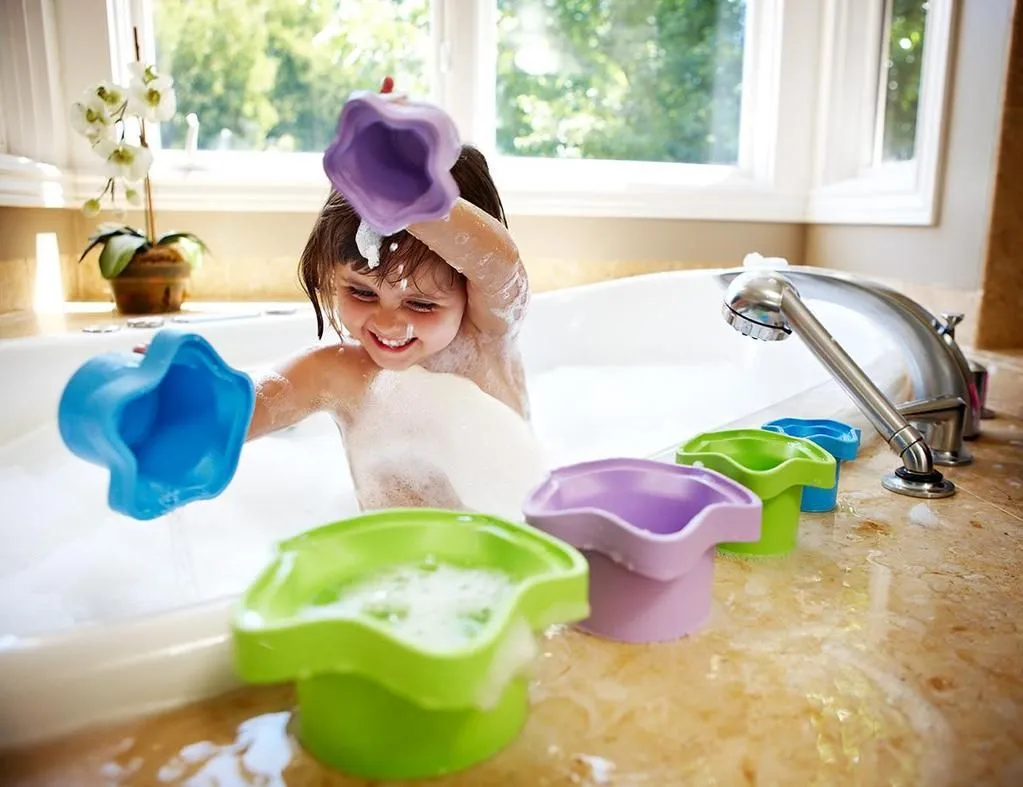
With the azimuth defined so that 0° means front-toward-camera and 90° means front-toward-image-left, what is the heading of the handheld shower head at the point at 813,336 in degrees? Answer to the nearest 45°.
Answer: approximately 90°

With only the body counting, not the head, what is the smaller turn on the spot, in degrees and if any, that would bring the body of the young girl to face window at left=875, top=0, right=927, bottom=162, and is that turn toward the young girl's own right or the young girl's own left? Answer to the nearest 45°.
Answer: approximately 135° to the young girl's own left

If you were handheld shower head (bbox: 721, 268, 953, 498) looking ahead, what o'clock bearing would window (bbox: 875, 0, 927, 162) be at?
The window is roughly at 3 o'clock from the handheld shower head.

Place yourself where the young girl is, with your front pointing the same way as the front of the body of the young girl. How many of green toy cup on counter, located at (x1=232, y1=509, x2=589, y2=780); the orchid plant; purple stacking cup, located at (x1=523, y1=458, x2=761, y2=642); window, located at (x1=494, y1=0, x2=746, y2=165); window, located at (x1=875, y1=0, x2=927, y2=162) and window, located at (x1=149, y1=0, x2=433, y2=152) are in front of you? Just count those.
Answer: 2

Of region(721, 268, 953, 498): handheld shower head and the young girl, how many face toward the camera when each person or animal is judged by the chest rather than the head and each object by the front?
1

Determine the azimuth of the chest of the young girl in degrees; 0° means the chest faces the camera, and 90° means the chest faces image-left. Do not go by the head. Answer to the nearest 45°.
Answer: approximately 0°

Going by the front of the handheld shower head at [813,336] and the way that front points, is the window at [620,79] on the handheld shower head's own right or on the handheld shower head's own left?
on the handheld shower head's own right

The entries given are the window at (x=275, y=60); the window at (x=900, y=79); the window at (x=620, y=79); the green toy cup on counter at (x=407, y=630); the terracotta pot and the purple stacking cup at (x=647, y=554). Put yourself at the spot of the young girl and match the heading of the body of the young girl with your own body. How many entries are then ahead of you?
2

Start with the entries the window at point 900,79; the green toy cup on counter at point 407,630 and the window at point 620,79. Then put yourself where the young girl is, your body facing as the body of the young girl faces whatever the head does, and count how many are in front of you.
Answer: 1
